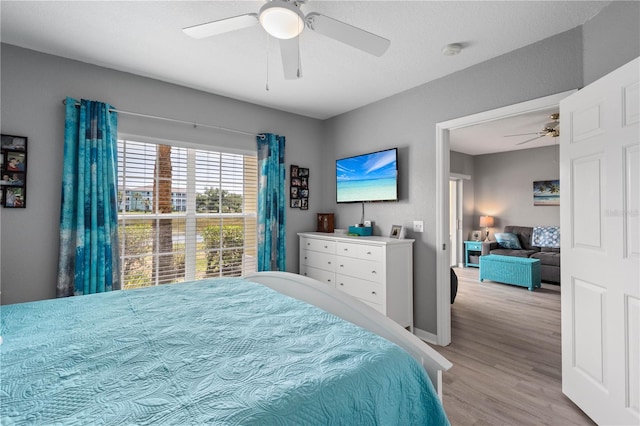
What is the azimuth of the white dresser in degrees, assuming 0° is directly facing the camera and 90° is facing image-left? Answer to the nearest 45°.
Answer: approximately 45°

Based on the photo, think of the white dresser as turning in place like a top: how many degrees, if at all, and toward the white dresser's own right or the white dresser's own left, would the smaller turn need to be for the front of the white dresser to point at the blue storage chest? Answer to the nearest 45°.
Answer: approximately 180°

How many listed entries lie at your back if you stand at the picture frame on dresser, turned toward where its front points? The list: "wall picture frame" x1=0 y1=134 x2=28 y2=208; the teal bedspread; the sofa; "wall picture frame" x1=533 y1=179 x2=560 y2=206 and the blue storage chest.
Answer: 3

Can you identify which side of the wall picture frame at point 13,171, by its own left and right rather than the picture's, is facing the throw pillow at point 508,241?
left

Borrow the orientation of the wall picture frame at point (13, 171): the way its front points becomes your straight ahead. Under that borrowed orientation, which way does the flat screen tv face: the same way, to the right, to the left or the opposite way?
to the right

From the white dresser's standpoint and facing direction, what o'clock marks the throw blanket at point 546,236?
The throw blanket is roughly at 6 o'clock from the white dresser.

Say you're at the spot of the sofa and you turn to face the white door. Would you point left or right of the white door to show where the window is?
right

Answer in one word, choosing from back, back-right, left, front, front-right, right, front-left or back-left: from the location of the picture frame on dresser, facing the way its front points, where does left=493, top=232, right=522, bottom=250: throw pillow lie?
back

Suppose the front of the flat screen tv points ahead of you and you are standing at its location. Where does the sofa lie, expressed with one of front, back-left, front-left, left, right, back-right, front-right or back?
back

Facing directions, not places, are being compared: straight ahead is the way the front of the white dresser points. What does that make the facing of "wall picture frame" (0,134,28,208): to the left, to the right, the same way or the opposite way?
to the left

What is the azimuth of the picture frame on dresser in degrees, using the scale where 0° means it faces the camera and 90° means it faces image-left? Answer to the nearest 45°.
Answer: approximately 45°

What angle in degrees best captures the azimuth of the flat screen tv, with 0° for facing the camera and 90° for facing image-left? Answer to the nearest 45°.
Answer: approximately 45°
